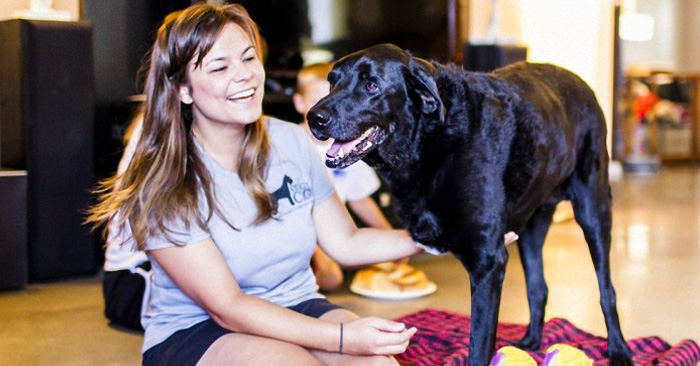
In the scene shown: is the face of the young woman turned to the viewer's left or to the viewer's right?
to the viewer's right

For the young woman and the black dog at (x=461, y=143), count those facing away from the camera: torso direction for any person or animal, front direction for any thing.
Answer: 0

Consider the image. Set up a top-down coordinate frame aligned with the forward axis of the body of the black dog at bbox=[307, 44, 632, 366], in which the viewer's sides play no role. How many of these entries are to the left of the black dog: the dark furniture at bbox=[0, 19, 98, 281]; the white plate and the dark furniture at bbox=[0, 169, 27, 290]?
0

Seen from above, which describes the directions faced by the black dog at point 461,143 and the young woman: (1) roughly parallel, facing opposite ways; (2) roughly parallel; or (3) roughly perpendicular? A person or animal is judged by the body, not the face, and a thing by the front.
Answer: roughly perpendicular

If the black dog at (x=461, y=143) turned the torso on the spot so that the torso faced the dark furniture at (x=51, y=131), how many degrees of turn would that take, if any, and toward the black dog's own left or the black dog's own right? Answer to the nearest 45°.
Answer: approximately 90° to the black dog's own right

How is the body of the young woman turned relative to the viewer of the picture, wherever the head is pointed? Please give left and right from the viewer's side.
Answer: facing the viewer and to the right of the viewer

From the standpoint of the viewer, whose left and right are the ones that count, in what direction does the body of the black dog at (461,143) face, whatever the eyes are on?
facing the viewer and to the left of the viewer

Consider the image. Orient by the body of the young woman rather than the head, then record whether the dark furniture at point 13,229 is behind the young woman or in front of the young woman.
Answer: behind
